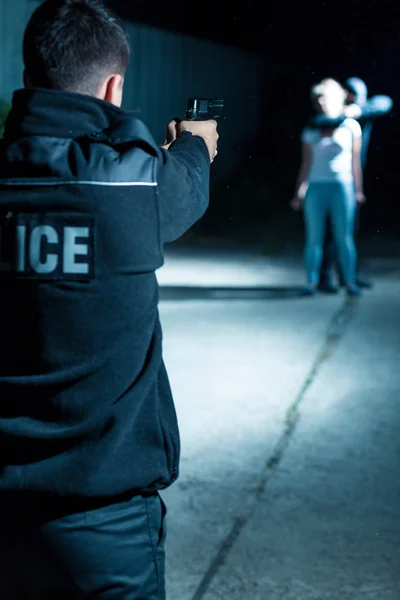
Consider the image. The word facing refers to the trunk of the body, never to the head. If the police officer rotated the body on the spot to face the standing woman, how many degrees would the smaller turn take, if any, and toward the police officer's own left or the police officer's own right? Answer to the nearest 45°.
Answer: approximately 45° to the police officer's own left

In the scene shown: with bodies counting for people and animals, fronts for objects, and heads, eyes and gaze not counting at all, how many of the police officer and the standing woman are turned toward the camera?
1

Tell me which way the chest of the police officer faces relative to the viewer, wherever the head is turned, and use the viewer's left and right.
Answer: facing away from the viewer and to the right of the viewer

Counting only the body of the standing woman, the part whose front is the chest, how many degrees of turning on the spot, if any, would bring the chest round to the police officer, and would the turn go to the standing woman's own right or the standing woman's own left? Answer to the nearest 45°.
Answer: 0° — they already face them

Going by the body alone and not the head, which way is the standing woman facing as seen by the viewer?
toward the camera
